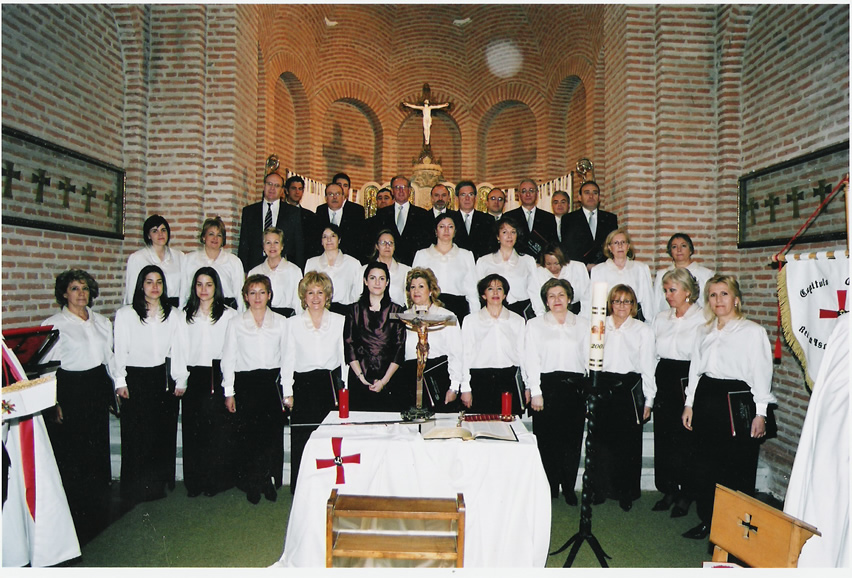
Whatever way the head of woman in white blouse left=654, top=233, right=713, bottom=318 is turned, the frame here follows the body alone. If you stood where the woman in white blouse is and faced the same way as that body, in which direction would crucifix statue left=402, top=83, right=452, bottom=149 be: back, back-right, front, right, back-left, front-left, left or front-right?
back-right

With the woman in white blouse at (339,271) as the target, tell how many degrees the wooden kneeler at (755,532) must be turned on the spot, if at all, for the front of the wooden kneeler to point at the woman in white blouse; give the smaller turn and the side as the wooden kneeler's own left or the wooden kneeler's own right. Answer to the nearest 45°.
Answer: approximately 90° to the wooden kneeler's own right

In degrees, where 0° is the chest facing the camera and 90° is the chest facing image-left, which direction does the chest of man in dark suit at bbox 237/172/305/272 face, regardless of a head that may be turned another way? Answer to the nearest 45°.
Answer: approximately 0°

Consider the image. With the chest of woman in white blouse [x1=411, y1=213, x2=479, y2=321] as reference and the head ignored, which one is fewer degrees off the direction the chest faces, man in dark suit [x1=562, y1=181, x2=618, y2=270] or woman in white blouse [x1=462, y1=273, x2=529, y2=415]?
the woman in white blouse
